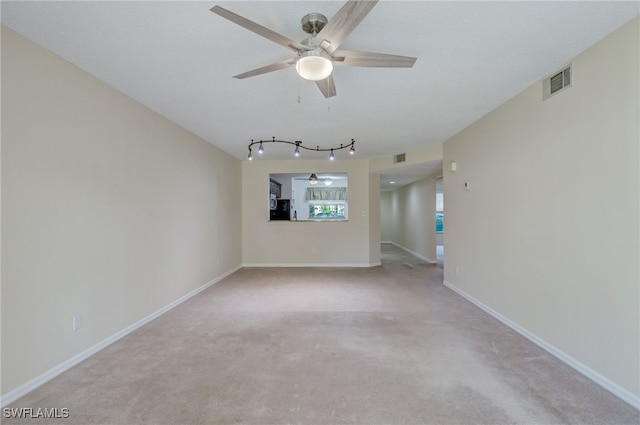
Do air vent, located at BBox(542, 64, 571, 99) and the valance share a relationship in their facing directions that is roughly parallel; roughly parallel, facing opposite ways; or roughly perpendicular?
roughly perpendicular

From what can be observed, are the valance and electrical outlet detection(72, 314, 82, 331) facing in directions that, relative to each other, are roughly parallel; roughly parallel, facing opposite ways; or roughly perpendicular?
roughly perpendicular

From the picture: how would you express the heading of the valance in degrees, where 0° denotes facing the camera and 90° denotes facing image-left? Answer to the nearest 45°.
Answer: approximately 0°

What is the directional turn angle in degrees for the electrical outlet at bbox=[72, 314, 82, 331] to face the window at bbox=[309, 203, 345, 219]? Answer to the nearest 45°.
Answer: approximately 90° to its left

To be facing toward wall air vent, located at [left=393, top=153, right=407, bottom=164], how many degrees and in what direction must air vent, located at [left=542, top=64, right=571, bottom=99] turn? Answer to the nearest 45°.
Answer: approximately 90° to its right

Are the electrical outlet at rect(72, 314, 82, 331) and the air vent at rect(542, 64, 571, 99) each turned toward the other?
yes

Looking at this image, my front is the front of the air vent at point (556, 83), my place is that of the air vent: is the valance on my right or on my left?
on my right

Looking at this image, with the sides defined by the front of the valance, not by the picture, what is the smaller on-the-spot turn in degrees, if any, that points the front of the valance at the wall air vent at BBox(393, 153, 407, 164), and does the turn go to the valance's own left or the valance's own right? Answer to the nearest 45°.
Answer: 0° — it already faces it

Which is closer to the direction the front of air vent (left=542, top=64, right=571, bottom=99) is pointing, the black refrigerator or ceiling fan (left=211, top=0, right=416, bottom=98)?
the ceiling fan

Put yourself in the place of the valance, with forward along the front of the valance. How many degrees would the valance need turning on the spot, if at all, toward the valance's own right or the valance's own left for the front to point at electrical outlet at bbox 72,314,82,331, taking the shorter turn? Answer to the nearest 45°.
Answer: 0° — it already faces it

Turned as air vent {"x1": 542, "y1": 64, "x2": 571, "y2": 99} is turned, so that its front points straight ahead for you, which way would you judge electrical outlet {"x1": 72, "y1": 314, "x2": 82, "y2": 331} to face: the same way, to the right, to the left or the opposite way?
the opposite way
